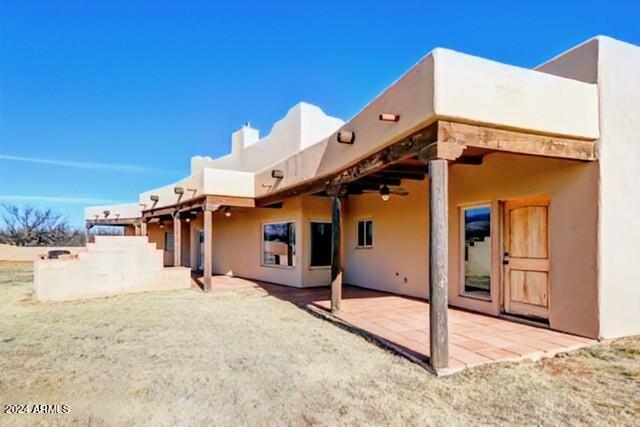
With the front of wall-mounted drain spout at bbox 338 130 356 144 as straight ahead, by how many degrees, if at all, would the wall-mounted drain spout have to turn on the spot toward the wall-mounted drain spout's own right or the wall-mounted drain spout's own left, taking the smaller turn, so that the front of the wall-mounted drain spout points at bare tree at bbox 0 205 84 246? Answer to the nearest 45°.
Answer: approximately 90° to the wall-mounted drain spout's own right

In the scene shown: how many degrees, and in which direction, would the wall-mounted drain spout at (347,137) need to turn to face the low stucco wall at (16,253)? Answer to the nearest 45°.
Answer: approximately 90° to its right

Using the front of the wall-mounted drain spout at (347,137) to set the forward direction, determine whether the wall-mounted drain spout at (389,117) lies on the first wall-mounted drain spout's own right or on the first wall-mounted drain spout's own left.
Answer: on the first wall-mounted drain spout's own left

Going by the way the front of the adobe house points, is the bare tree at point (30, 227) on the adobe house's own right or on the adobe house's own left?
on the adobe house's own right

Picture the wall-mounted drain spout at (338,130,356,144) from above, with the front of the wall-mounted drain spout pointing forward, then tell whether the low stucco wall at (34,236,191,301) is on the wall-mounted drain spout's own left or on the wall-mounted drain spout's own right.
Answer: on the wall-mounted drain spout's own right

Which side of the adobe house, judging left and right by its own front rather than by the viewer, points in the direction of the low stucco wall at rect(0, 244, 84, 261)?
right

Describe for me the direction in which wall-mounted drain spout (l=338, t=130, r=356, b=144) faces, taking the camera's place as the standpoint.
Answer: facing the viewer and to the left of the viewer
